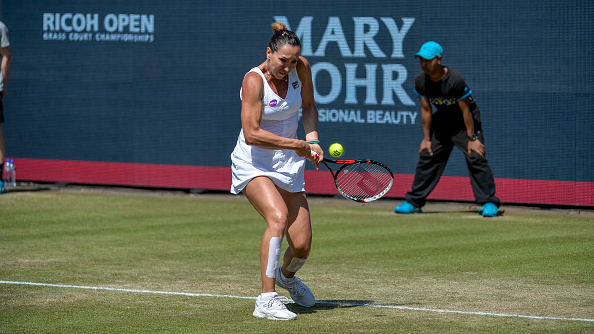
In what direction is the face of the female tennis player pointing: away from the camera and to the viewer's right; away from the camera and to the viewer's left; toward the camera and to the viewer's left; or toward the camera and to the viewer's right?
toward the camera and to the viewer's right

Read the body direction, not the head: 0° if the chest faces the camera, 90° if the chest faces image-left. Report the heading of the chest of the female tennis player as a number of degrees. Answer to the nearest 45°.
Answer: approximately 315°
